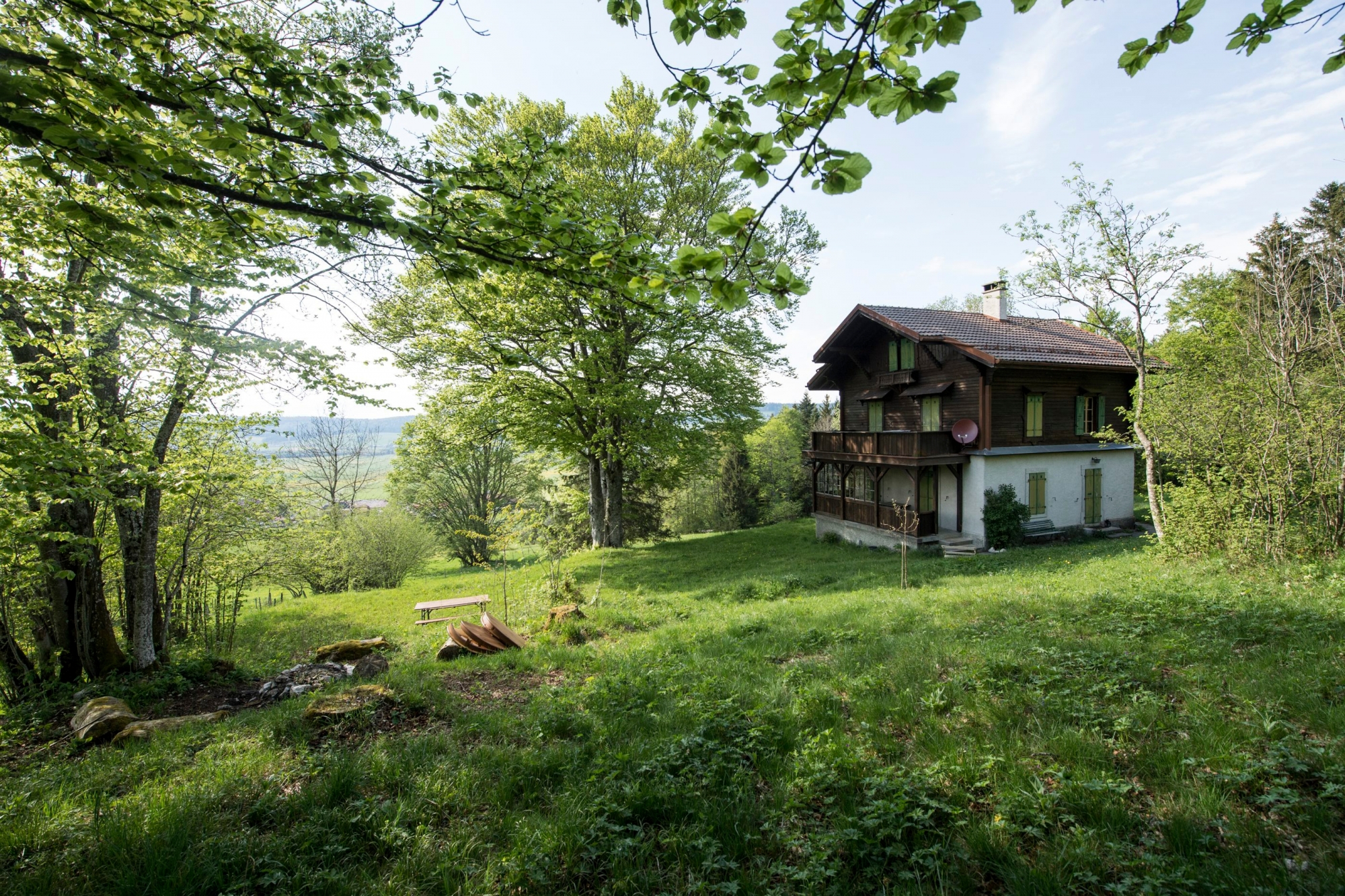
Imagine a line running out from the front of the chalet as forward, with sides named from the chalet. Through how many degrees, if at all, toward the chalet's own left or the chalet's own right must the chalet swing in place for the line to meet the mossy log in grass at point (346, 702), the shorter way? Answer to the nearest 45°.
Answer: approximately 45° to the chalet's own left

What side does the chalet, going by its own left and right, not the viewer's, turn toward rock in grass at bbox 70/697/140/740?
front

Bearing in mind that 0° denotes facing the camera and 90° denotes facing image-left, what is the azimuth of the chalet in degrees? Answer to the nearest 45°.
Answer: approximately 45°

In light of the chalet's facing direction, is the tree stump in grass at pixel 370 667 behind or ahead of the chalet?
ahead

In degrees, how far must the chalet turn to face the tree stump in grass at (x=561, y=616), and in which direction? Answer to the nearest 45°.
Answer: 0° — it already faces it

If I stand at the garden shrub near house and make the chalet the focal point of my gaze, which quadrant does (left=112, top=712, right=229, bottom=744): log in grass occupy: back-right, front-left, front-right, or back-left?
back-left

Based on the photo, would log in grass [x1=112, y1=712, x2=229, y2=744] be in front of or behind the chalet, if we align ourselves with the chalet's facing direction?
in front

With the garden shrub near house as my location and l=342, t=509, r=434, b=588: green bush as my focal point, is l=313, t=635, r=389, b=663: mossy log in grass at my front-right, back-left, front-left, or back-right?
front-left

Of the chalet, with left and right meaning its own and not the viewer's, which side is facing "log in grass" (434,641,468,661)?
front

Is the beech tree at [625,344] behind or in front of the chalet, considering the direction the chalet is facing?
in front

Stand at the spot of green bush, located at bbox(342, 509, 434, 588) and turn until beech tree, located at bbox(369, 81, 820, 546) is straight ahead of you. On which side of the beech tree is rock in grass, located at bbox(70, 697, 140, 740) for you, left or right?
right

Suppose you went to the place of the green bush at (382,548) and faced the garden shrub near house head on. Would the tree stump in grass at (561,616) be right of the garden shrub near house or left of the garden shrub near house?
right

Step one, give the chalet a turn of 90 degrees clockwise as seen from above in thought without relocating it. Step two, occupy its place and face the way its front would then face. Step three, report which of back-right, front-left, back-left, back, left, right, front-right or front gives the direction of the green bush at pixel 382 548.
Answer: front-left
